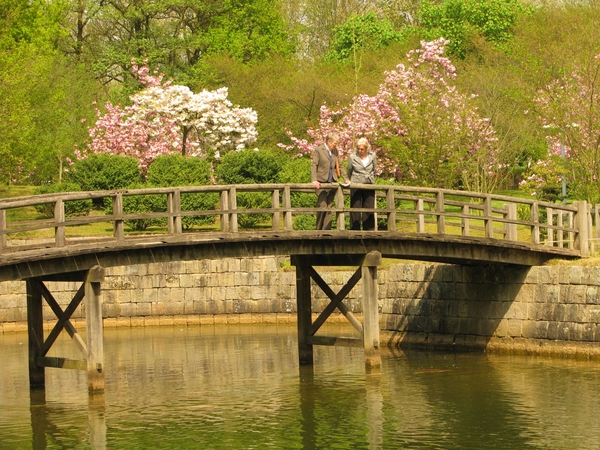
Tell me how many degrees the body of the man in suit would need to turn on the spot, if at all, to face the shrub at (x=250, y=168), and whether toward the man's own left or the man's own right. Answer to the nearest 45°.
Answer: approximately 135° to the man's own left

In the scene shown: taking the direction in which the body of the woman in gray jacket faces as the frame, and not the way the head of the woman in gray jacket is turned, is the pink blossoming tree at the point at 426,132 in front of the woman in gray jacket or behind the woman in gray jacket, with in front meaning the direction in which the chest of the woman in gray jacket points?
behind

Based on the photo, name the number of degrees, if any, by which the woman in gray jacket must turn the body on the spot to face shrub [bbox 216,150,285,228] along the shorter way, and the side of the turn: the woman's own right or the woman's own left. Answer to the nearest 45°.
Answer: approximately 180°

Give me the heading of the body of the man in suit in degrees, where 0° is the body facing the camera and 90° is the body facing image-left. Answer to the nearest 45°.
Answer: approximately 315°

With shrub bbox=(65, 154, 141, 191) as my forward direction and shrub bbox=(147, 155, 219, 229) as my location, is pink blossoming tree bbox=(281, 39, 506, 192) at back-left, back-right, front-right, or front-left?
back-right

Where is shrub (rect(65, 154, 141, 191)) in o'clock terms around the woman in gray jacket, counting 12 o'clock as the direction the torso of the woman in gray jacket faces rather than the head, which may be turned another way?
The shrub is roughly at 5 o'clock from the woman in gray jacket.

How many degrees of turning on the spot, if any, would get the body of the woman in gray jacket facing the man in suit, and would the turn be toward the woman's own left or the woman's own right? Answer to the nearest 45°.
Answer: approximately 45° to the woman's own right

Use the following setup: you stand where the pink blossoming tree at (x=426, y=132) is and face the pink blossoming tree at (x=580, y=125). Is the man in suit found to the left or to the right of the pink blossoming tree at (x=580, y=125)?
right

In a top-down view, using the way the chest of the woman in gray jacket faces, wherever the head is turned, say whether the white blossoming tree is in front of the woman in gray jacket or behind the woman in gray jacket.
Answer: behind
